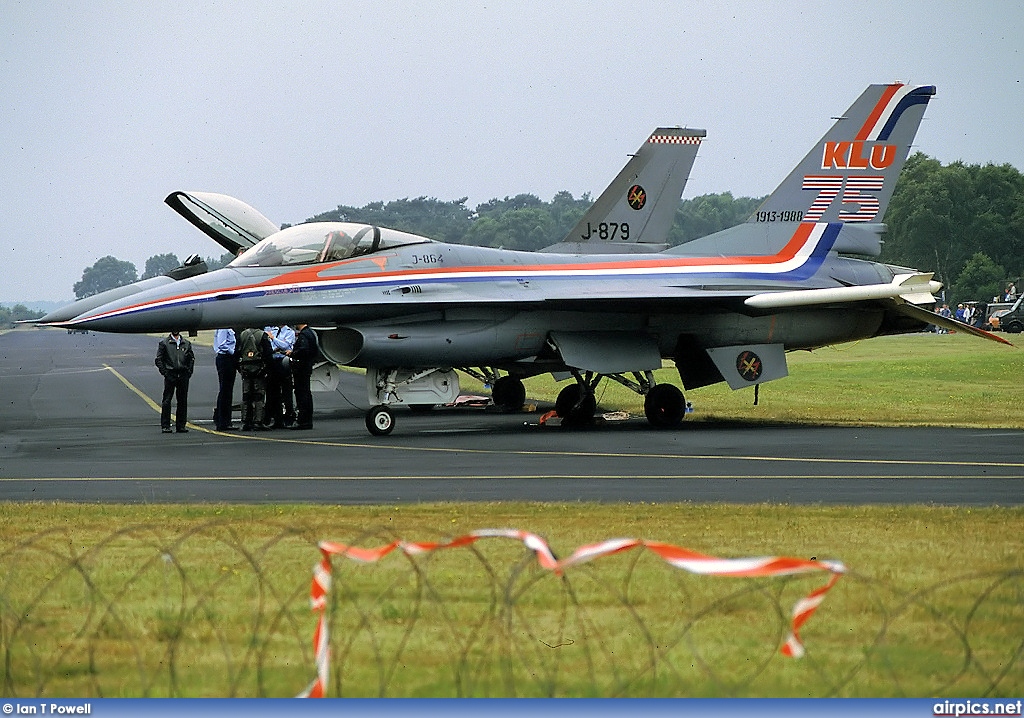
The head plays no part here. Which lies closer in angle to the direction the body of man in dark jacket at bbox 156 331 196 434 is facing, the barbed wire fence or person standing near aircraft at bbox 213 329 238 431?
the barbed wire fence

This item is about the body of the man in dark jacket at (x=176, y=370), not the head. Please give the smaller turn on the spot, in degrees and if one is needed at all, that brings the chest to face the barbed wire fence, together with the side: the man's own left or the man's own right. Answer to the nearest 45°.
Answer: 0° — they already face it

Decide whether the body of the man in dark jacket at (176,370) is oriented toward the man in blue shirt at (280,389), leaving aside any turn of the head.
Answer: no

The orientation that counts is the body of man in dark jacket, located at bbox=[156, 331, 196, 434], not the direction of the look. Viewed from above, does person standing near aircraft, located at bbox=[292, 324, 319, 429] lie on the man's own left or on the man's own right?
on the man's own left

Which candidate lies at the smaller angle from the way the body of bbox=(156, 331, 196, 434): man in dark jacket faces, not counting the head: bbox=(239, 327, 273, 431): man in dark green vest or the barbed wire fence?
the barbed wire fence

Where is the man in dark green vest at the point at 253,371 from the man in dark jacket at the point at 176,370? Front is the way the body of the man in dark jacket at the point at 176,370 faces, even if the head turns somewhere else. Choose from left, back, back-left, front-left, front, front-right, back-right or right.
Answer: left

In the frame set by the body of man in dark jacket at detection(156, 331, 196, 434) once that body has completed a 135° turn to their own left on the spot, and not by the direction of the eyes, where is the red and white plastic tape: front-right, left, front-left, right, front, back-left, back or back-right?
back-right

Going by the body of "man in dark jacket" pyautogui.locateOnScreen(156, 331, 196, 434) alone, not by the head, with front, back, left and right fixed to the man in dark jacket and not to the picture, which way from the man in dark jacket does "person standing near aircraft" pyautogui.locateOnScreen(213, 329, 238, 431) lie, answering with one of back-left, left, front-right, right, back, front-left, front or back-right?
back-left
